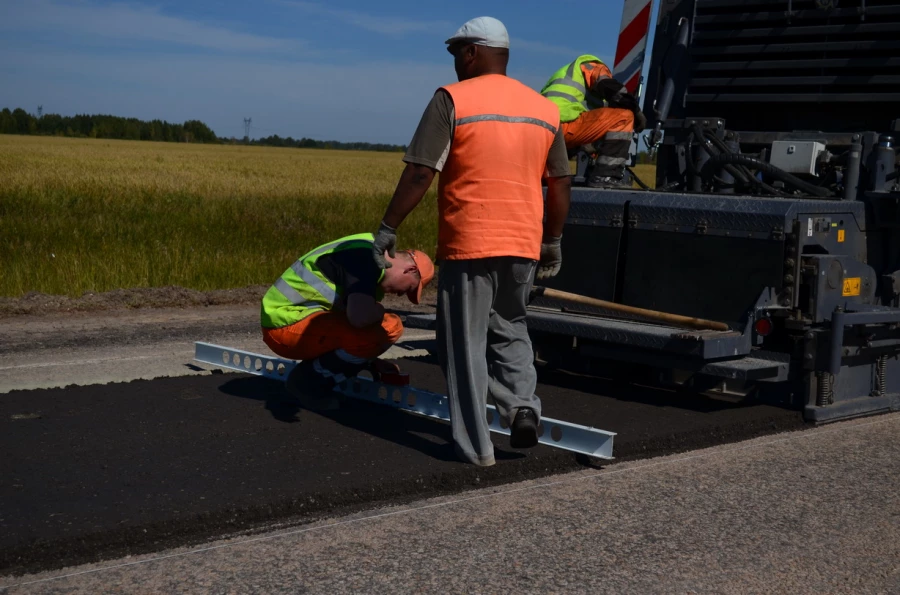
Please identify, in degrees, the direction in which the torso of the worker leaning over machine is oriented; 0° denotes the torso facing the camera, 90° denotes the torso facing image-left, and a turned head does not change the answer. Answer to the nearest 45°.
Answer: approximately 270°

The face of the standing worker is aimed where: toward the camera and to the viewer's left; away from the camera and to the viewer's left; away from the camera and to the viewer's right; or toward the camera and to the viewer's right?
away from the camera and to the viewer's left

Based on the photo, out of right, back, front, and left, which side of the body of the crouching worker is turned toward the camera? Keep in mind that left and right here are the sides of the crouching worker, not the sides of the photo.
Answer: right

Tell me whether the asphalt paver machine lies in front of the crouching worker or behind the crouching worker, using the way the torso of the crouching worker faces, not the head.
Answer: in front

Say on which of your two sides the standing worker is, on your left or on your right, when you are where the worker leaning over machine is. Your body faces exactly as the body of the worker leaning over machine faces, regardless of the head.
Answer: on your right

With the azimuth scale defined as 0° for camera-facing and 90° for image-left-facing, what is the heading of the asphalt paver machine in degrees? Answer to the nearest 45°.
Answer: approximately 225°

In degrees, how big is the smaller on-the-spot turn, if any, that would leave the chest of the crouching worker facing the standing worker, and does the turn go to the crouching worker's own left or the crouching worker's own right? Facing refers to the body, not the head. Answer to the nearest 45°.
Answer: approximately 45° to the crouching worker's own right

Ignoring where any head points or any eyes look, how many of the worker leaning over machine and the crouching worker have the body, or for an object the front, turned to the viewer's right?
2

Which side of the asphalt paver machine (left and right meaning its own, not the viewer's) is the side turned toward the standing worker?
back

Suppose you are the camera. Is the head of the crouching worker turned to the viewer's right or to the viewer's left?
to the viewer's right
